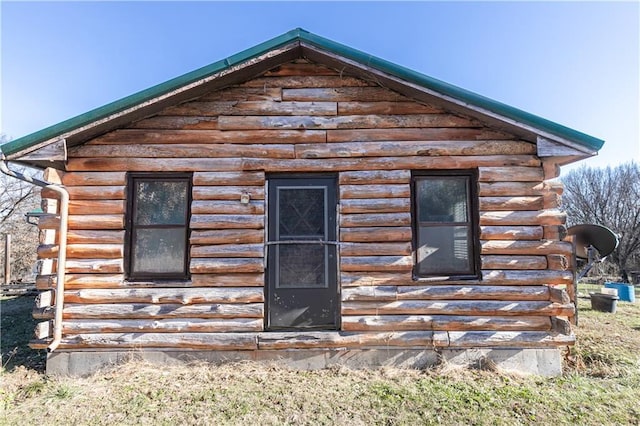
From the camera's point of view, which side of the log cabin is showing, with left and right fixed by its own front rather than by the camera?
front

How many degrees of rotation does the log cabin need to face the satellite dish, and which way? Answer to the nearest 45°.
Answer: approximately 90° to its left

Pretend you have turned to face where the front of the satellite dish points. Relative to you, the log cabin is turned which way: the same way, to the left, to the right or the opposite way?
to the right

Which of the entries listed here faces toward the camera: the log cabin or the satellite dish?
the log cabin

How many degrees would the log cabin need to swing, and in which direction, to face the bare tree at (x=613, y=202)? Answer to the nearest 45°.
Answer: approximately 135° to its left

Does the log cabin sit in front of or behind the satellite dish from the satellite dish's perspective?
behind

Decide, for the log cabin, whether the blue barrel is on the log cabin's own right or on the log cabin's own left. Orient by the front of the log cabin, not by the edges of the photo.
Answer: on the log cabin's own left

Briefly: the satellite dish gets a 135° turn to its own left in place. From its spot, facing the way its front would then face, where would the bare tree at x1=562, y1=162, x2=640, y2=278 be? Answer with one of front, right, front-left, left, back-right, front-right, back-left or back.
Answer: right

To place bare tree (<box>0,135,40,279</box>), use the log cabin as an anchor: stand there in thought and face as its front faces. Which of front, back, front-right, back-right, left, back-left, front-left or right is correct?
back-right

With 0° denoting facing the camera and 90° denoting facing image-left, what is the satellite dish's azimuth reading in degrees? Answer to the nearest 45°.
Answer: approximately 225°
